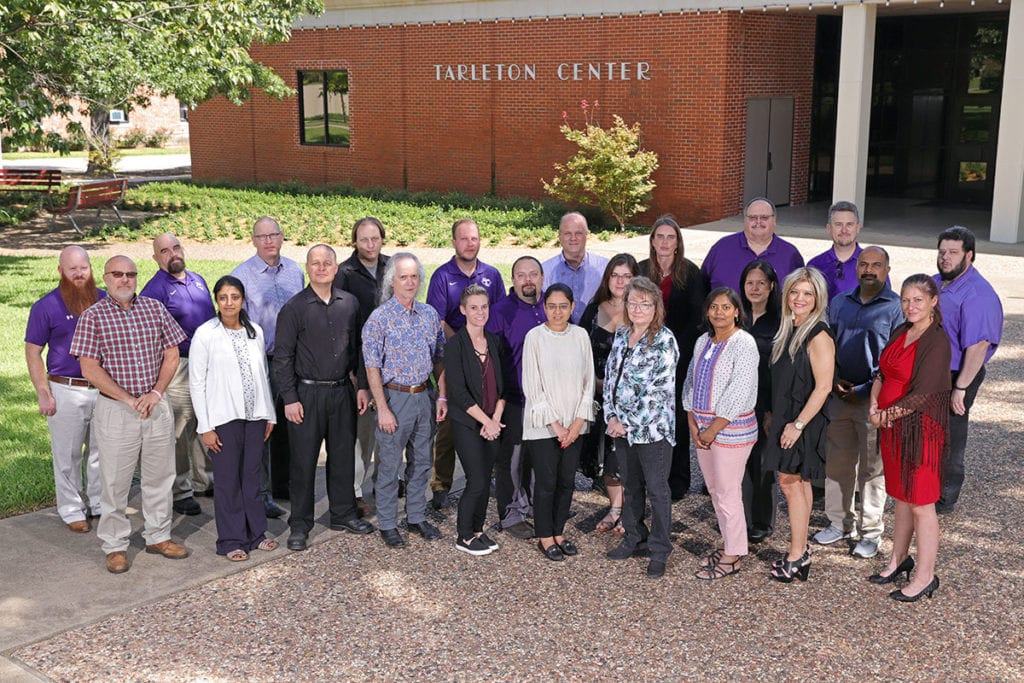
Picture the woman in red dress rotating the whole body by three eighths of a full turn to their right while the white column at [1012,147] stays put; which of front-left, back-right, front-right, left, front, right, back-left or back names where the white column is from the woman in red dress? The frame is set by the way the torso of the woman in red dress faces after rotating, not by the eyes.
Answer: front

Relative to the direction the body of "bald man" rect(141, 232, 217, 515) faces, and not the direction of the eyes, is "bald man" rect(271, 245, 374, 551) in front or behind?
in front

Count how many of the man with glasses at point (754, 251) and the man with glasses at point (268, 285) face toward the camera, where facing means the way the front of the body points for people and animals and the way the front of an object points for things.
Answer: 2

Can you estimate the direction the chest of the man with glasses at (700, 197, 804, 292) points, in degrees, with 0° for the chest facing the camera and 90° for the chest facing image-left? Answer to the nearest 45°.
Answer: approximately 0°

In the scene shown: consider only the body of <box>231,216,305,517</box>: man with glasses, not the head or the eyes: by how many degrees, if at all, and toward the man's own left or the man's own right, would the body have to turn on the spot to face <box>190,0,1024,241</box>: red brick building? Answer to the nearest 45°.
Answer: approximately 135° to the man's own left

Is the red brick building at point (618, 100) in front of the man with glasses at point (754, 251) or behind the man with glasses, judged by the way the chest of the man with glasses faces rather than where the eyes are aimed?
behind

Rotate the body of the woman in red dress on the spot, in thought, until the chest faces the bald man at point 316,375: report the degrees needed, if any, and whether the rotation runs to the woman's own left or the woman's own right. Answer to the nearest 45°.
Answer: approximately 45° to the woman's own right

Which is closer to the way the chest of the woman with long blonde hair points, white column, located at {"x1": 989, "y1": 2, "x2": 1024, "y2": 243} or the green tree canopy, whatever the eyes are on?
the green tree canopy

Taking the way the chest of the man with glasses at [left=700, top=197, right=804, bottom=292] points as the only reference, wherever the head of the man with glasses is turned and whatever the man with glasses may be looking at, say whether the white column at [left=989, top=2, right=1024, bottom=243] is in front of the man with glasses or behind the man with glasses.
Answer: behind

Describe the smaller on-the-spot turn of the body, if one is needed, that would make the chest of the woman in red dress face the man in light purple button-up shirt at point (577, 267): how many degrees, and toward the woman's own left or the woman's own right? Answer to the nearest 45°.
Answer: approximately 90° to the woman's own right

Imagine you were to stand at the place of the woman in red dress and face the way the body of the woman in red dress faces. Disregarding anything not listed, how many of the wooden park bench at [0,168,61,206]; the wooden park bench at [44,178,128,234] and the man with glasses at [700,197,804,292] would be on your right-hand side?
3

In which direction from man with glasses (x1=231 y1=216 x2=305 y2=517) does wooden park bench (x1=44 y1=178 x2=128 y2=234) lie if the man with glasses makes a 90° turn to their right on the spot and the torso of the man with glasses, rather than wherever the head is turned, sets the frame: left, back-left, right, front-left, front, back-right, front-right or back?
right
